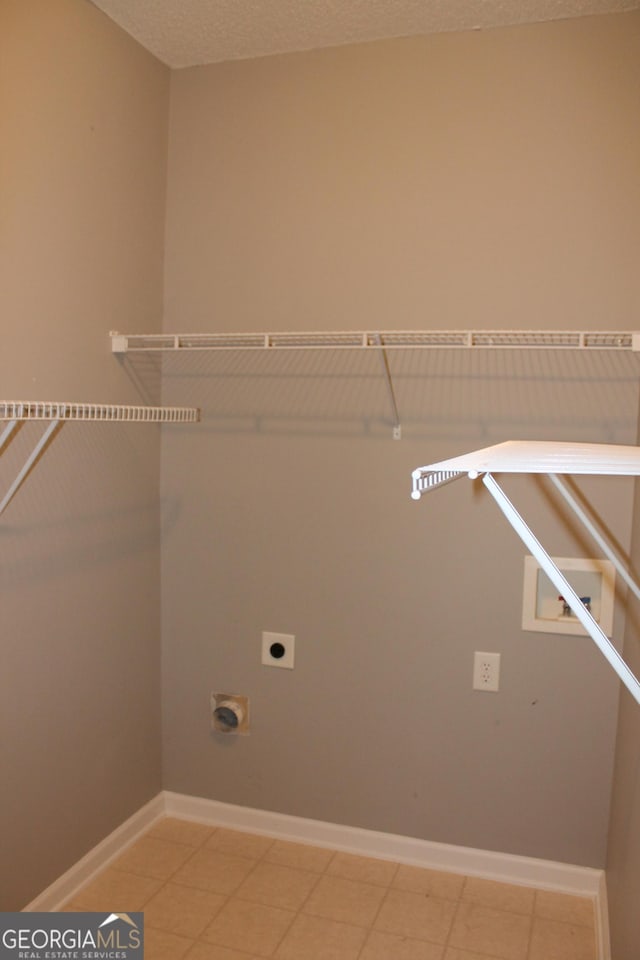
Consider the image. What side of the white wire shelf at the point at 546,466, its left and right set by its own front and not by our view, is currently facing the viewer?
left

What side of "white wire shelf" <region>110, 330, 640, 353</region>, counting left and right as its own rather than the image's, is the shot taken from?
front

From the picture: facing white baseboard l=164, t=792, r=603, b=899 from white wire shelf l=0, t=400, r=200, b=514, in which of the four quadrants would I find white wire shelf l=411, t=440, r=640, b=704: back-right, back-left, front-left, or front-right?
front-right

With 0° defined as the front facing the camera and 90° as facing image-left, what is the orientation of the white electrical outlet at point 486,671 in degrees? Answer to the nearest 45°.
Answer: approximately 0°

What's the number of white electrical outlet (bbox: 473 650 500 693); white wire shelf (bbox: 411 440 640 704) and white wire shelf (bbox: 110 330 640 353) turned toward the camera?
2

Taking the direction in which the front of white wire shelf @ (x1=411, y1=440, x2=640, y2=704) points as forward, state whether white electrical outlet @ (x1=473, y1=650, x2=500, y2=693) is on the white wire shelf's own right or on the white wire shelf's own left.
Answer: on the white wire shelf's own right

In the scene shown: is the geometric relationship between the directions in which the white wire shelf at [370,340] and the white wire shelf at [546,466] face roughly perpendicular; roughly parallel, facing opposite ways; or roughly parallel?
roughly perpendicular

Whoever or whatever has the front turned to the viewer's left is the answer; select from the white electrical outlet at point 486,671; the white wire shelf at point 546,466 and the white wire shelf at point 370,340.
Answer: the white wire shelf at point 546,466

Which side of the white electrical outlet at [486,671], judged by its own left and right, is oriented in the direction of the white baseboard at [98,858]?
right

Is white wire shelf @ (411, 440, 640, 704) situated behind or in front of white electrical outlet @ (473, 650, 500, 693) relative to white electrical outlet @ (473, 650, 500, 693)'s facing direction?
in front

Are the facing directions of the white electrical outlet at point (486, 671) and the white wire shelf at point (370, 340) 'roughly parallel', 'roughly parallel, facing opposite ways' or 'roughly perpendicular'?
roughly parallel
